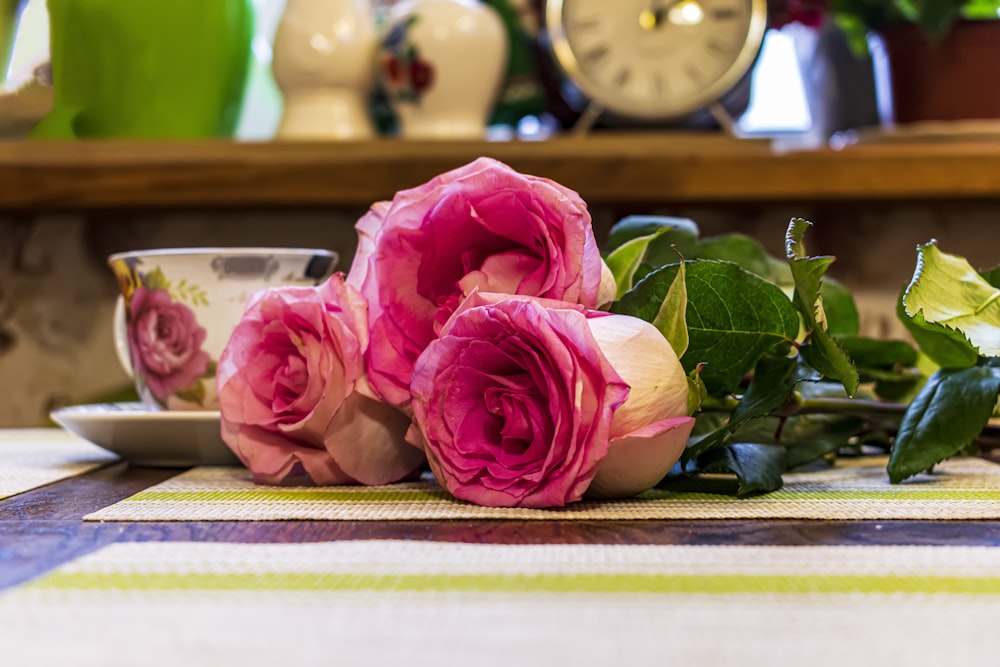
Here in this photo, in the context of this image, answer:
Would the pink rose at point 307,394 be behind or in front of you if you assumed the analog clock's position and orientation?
in front

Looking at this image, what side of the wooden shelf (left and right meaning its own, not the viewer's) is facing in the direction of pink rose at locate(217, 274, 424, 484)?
front

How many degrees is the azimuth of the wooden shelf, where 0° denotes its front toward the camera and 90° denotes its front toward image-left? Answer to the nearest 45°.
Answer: approximately 0°

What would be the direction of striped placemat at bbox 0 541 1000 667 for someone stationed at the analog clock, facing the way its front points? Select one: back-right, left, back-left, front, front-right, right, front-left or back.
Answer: front

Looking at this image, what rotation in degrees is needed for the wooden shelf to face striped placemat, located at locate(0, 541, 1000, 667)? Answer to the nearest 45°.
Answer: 0° — it already faces it

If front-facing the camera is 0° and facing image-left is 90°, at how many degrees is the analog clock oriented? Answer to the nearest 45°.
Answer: approximately 0°

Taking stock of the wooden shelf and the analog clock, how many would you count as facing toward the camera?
2

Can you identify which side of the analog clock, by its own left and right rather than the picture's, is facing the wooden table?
front
